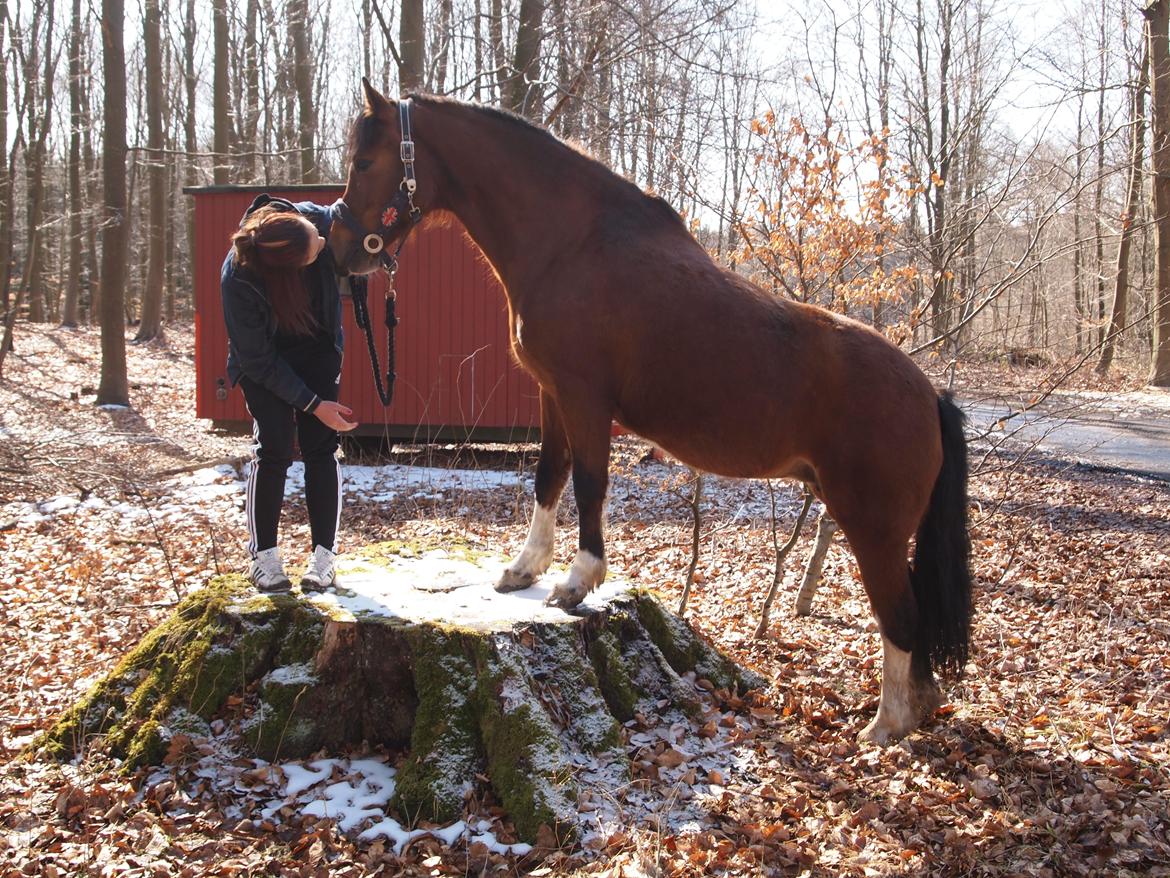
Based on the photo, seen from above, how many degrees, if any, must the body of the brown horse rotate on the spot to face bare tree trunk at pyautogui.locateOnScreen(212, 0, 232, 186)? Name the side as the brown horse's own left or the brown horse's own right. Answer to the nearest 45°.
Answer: approximately 45° to the brown horse's own right

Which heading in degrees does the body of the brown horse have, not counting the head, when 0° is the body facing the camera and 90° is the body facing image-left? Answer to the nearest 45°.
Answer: approximately 90°

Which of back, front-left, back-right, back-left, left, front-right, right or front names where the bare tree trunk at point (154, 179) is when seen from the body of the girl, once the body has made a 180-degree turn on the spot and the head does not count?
front

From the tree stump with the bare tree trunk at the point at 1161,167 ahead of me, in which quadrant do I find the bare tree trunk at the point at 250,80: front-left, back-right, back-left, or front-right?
front-left

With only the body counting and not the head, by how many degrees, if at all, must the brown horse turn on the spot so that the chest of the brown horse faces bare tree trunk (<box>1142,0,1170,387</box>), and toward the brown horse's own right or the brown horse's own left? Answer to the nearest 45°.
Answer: approximately 135° to the brown horse's own right
